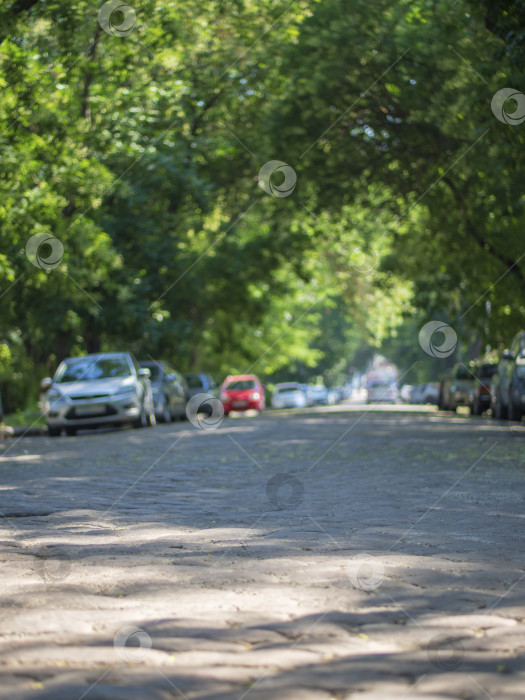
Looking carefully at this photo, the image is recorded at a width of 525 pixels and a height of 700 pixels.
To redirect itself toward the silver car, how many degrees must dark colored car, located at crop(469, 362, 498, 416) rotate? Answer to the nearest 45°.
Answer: approximately 135° to its left

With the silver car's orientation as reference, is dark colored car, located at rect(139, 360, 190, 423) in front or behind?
behind

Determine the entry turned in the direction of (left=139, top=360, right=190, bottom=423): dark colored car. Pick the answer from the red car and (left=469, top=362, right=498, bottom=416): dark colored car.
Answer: the red car

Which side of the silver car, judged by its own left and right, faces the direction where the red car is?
back

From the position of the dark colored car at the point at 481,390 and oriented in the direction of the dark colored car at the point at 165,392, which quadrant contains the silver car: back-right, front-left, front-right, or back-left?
front-left

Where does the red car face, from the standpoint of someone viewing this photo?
facing the viewer

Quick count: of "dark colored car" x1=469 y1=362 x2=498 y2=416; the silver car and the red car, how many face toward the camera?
2

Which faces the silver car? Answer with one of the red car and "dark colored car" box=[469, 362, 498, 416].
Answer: the red car

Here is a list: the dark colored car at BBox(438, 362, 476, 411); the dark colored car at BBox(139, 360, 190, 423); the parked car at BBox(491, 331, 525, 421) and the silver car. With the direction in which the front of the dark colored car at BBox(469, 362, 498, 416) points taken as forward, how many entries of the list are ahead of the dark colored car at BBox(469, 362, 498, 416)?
1

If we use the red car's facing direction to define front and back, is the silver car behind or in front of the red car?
in front

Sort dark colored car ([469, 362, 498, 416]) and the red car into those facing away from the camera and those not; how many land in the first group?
1

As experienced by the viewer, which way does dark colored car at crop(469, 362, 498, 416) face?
facing away from the viewer

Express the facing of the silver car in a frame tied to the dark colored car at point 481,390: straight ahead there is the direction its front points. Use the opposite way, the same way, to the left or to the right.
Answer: the opposite way

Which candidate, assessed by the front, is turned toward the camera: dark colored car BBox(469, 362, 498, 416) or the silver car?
the silver car

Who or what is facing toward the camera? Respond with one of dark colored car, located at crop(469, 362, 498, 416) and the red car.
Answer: the red car

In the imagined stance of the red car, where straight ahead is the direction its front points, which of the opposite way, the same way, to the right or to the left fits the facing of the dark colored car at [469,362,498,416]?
the opposite way

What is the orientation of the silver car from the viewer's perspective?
toward the camera

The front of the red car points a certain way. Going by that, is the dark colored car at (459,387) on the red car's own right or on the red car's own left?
on the red car's own left

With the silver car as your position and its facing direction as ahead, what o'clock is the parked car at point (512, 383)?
The parked car is roughly at 9 o'clock from the silver car.
